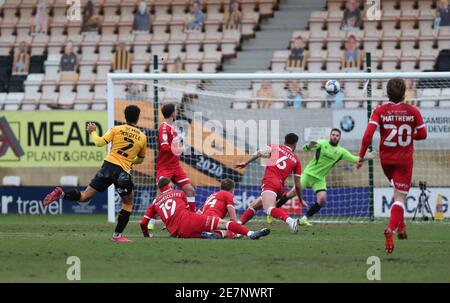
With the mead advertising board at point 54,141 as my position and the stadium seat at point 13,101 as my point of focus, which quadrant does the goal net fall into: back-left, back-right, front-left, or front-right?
back-right

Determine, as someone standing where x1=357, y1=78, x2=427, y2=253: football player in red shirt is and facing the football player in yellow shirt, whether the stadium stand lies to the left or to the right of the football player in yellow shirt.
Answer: right

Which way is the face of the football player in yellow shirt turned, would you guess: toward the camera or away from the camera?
away from the camera

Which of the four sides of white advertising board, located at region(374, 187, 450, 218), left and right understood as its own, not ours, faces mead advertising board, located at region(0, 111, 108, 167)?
right

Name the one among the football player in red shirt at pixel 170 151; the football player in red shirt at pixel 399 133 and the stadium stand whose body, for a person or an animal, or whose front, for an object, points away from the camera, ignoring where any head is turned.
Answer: the football player in red shirt at pixel 399 133

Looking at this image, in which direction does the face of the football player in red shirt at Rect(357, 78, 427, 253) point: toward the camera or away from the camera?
away from the camera

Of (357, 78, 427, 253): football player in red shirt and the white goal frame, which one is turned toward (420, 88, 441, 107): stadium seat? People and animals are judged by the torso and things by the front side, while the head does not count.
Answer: the football player in red shirt

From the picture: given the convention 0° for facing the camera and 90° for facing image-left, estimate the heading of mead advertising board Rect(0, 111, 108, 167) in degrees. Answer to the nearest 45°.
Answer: approximately 0°

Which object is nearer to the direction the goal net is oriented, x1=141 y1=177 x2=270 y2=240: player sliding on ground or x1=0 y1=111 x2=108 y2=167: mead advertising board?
the player sliding on ground

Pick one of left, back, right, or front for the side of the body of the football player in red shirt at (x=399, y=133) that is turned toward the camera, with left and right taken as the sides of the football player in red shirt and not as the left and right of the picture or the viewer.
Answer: back

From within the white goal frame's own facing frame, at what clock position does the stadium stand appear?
The stadium stand is roughly at 5 o'clock from the white goal frame.
